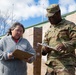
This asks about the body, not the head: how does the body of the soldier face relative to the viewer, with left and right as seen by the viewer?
facing the viewer and to the left of the viewer
